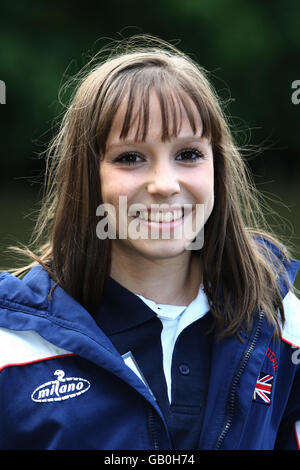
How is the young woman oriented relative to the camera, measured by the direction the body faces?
toward the camera

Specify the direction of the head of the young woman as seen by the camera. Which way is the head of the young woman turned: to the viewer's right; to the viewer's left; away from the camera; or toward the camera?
toward the camera
